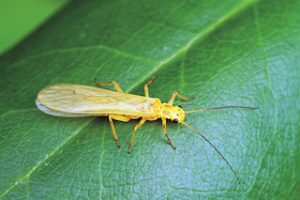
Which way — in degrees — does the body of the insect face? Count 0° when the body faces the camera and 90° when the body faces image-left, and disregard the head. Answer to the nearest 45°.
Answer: approximately 270°
